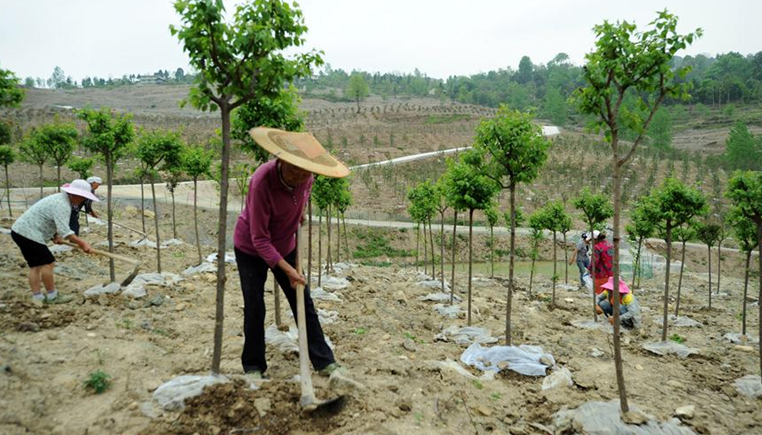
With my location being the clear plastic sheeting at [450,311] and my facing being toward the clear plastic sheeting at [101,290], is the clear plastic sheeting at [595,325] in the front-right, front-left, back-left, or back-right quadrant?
back-left

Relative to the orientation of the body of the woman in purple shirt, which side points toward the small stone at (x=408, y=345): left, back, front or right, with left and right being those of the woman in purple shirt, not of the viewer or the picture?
left

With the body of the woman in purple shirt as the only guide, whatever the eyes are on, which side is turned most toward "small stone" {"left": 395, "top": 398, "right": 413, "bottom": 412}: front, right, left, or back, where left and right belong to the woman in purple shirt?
front

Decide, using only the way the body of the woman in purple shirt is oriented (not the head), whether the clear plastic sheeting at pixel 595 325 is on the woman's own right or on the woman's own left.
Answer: on the woman's own left

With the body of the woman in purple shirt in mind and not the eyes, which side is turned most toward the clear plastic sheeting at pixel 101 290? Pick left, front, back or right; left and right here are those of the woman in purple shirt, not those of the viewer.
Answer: back

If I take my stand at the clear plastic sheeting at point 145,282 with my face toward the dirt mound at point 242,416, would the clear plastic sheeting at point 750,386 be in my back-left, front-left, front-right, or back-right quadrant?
front-left

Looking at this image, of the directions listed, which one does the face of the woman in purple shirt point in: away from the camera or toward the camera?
toward the camera

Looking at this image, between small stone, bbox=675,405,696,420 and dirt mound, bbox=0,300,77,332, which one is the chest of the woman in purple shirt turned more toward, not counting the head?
the small stone

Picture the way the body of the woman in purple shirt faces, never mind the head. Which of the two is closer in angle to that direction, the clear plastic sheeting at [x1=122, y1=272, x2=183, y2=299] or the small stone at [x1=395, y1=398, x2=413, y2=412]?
the small stone

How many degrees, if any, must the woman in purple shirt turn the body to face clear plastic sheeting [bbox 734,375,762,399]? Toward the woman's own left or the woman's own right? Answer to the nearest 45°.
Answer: approximately 45° to the woman's own left

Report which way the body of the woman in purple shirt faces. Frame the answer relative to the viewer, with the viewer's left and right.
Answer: facing the viewer and to the right of the viewer
